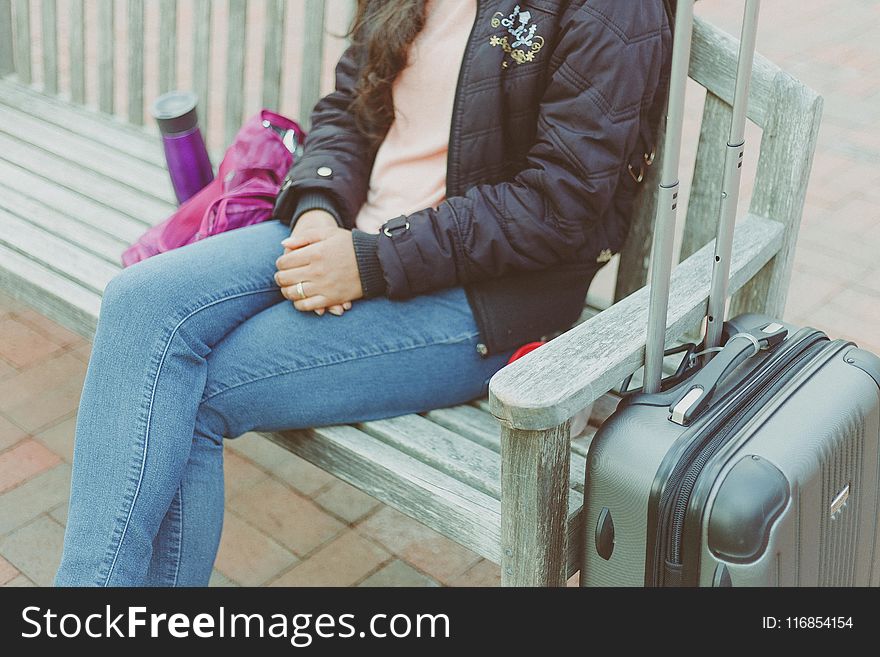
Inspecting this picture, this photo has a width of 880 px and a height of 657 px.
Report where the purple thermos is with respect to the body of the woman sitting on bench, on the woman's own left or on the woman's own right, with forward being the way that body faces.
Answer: on the woman's own right

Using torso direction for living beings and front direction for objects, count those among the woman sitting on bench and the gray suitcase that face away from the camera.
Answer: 0

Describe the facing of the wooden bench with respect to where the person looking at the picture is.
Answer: facing the viewer and to the left of the viewer

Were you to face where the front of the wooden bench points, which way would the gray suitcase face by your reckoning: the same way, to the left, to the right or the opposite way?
to the left

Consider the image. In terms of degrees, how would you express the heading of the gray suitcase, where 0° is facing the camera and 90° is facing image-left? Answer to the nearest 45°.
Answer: approximately 315°

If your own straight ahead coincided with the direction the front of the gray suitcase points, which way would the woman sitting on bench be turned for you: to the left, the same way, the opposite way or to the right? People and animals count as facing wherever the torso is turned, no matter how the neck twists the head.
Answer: to the right
